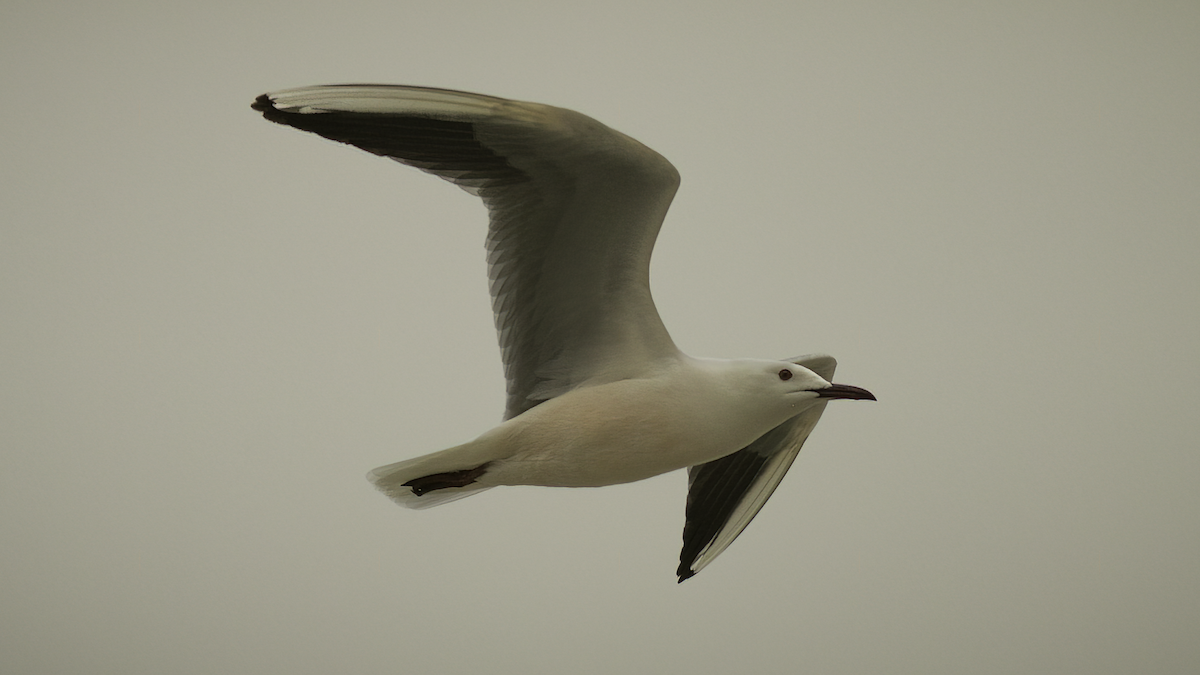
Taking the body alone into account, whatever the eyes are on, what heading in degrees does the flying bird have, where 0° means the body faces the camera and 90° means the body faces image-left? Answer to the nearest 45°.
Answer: approximately 270°
